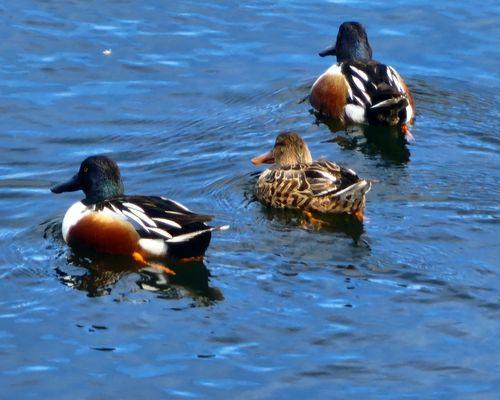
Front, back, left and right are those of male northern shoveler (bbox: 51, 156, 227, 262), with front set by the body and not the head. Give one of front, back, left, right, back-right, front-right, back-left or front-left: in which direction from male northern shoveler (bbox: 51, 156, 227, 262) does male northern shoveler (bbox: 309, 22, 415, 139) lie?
back-right

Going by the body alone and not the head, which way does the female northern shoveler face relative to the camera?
to the viewer's left

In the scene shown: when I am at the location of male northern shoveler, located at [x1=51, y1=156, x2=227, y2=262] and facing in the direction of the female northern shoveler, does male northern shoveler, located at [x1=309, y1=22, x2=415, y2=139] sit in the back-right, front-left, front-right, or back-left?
front-left

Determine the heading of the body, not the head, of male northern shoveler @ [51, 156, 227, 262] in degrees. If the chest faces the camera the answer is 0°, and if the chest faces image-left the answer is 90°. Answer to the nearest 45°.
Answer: approximately 90°

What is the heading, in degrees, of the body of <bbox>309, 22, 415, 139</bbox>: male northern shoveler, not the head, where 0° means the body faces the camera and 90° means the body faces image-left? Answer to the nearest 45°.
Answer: approximately 135°

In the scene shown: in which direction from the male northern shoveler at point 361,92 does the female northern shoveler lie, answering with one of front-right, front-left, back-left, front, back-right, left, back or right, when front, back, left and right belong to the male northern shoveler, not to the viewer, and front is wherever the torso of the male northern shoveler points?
back-left

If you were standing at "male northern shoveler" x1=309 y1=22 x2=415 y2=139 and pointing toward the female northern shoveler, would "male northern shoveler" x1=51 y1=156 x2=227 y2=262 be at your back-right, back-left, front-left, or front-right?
front-right

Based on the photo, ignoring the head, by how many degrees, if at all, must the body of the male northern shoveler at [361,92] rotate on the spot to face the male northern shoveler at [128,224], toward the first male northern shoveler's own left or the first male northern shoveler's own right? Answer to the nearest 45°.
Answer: approximately 90° to the first male northern shoveler's own left

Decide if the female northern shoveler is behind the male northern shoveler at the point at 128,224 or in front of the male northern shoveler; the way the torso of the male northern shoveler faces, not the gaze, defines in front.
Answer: behind

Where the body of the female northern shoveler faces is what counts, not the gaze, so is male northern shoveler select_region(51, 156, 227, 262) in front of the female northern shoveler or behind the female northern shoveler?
in front

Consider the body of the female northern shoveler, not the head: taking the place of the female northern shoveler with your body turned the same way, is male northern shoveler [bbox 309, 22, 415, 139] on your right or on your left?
on your right

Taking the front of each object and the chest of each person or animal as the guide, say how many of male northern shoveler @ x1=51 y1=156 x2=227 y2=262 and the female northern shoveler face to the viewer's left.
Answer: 2
